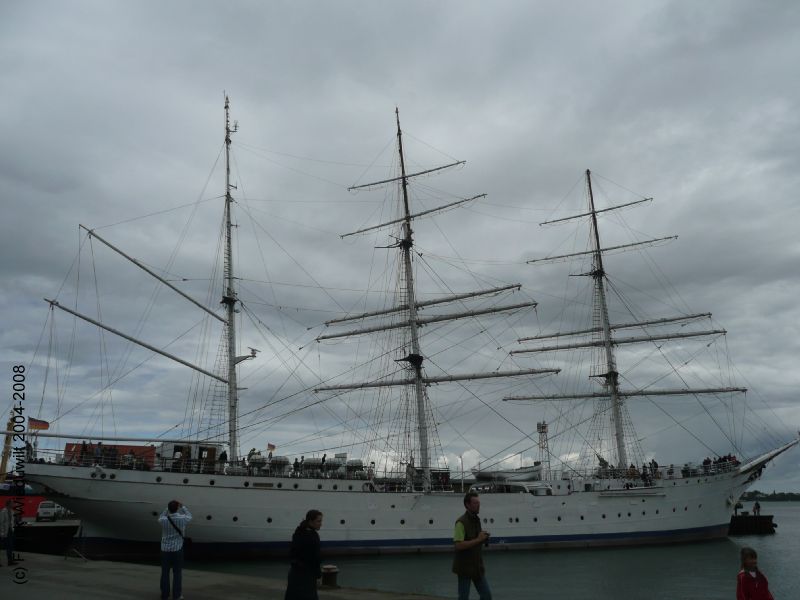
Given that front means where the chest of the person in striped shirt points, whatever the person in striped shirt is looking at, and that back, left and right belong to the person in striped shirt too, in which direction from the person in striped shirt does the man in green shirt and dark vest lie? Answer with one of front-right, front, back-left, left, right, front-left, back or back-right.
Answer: back-right

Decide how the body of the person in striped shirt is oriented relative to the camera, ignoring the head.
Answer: away from the camera

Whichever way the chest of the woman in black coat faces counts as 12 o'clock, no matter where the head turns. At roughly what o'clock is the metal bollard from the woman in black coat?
The metal bollard is roughly at 9 o'clock from the woman in black coat.

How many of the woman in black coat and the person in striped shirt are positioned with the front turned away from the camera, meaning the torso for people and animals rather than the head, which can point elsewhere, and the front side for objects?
1

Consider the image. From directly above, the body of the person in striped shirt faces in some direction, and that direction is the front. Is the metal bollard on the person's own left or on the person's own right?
on the person's own right

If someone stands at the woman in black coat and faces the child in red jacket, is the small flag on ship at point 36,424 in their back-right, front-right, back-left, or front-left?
back-left

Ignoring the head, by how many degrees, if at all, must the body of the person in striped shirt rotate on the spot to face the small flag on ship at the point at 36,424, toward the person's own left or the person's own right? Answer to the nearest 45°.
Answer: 0° — they already face it
